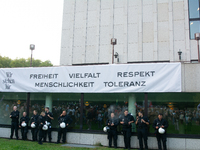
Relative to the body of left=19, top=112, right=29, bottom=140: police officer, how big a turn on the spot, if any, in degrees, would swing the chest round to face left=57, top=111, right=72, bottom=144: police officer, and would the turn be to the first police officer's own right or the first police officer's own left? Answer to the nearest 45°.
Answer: approximately 45° to the first police officer's own left

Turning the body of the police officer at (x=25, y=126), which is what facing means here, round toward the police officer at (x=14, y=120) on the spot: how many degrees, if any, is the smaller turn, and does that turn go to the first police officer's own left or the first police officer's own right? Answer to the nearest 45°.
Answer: approximately 135° to the first police officer's own right

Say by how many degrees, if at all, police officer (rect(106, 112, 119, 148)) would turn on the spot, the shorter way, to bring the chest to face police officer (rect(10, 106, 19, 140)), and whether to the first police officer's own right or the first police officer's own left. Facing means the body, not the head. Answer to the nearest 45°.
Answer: approximately 90° to the first police officer's own right

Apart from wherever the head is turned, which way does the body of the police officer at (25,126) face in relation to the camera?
toward the camera

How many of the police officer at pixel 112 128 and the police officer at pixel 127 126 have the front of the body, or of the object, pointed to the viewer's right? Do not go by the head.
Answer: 0

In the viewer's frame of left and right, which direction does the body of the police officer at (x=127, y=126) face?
facing the viewer

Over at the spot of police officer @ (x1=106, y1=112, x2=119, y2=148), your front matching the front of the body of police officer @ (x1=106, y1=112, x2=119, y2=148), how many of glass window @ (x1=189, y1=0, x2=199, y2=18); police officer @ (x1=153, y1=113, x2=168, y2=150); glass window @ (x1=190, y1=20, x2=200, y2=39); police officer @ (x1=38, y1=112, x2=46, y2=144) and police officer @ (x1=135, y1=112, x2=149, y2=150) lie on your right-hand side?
1

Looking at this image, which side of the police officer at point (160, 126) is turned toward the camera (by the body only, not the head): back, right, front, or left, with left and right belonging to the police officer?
front
